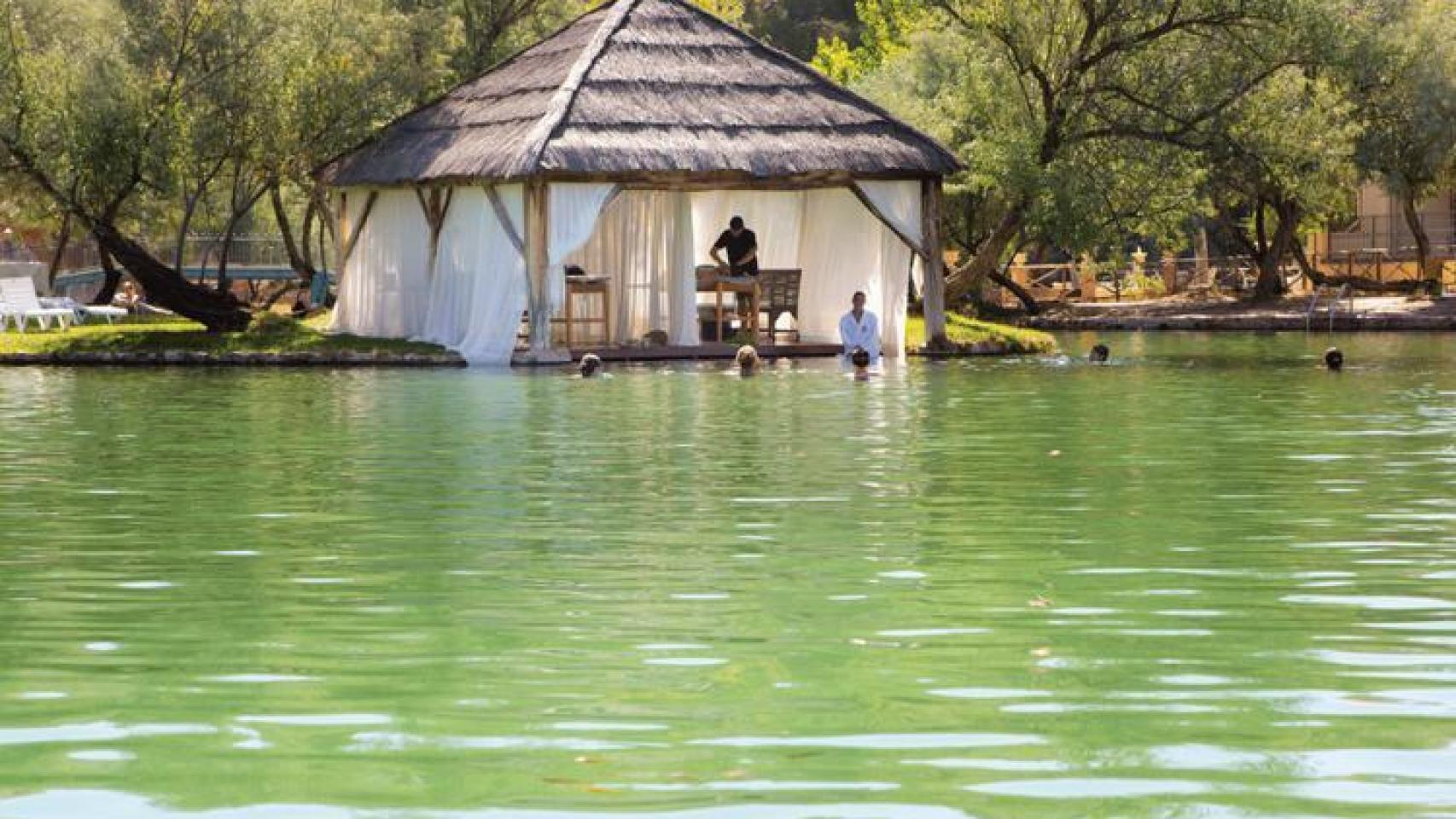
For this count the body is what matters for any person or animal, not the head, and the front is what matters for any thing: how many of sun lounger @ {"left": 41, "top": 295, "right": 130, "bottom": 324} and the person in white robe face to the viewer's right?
1

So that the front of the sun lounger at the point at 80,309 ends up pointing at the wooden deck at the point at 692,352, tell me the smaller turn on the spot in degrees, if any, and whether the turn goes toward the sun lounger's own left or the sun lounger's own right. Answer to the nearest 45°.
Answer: approximately 45° to the sun lounger's own right

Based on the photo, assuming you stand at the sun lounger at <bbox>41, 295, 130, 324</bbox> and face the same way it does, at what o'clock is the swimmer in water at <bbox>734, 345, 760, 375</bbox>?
The swimmer in water is roughly at 2 o'clock from the sun lounger.

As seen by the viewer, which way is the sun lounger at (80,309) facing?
to the viewer's right

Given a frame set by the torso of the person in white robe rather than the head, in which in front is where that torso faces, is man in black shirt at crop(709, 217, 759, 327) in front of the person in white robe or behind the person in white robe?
behind

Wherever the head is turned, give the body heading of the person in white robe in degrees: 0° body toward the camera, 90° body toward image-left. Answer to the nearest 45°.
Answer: approximately 0°

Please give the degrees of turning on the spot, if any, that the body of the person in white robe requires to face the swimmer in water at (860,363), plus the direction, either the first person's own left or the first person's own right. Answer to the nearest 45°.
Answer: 0° — they already face them

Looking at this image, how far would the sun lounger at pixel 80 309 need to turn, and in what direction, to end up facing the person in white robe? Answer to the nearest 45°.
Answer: approximately 45° to its right

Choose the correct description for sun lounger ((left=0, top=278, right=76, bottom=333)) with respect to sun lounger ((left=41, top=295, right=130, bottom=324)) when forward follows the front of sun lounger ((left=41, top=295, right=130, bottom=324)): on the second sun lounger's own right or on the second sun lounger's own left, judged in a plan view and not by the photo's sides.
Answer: on the second sun lounger's own right

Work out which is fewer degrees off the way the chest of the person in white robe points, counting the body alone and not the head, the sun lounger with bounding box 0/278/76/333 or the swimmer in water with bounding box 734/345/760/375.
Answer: the swimmer in water

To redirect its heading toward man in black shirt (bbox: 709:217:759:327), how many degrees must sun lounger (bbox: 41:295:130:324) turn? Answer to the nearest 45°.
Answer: approximately 45° to its right
